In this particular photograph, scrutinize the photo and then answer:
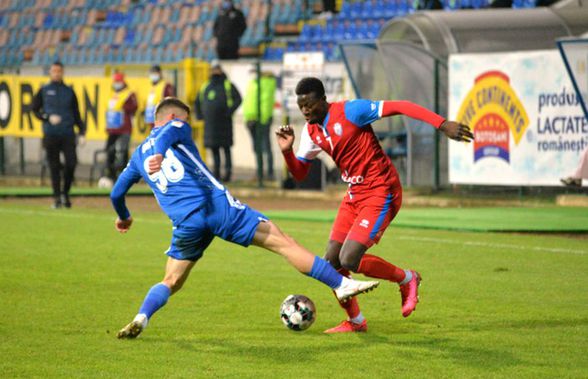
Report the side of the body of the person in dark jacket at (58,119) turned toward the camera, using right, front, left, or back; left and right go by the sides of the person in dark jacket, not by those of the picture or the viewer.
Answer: front

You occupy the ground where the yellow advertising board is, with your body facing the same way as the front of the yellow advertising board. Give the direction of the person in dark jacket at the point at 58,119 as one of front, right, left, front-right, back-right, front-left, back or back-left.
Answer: front

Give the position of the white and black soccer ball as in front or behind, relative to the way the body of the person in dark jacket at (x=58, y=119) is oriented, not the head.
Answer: in front

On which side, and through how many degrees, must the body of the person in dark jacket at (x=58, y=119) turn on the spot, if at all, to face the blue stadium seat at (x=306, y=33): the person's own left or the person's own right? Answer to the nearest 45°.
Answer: approximately 135° to the person's own left

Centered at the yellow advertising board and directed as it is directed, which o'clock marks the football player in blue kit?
The football player in blue kit is roughly at 12 o'clock from the yellow advertising board.

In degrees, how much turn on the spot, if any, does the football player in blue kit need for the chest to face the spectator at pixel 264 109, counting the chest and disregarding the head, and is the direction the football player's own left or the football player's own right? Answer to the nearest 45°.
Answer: approximately 45° to the football player's own left

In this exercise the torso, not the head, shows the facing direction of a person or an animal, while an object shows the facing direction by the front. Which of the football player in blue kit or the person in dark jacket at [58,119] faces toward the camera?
the person in dark jacket

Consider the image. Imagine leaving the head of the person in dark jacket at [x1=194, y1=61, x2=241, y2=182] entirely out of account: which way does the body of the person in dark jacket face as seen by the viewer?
toward the camera

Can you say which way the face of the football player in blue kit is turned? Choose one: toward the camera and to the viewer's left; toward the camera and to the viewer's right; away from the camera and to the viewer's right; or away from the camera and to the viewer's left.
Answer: away from the camera and to the viewer's right

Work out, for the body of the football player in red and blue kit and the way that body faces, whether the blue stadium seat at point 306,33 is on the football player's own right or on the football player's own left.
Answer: on the football player's own right

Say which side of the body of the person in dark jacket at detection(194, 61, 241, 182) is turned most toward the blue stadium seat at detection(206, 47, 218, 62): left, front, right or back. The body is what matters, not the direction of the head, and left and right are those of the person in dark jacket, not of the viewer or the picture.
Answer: back

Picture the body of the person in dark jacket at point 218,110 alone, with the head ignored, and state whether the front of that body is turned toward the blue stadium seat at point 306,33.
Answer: no

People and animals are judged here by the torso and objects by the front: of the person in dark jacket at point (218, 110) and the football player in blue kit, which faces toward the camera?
the person in dark jacket

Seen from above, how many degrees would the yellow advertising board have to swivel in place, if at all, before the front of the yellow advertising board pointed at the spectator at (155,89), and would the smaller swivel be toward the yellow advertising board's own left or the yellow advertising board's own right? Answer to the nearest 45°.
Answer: approximately 45° to the yellow advertising board's own left

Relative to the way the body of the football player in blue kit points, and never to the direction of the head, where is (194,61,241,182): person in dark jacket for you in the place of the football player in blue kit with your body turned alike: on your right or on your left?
on your left

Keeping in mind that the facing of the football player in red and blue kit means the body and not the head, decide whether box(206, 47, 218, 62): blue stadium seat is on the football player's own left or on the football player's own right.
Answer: on the football player's own right

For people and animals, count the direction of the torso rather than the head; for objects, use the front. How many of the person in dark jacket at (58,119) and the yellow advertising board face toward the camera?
2
